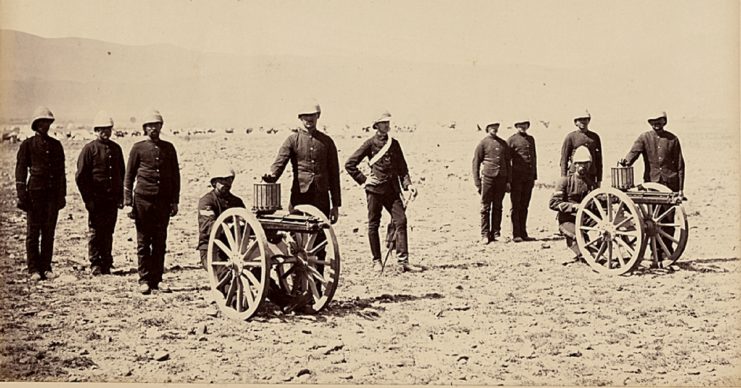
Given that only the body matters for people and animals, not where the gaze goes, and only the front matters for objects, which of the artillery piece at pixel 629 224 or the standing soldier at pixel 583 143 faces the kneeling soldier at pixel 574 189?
the standing soldier

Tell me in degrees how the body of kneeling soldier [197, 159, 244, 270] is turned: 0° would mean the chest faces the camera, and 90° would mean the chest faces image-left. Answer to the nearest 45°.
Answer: approximately 315°

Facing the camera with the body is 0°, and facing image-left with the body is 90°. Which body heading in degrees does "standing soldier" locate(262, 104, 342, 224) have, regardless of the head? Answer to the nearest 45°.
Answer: approximately 0°

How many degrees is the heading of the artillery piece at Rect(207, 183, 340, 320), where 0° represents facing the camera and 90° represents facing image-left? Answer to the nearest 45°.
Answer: approximately 315°

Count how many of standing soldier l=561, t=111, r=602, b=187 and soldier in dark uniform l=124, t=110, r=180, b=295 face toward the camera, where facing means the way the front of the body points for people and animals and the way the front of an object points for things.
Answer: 2

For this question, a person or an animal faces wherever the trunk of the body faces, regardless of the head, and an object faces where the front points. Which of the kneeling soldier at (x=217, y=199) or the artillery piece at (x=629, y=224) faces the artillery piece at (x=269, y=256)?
the kneeling soldier
